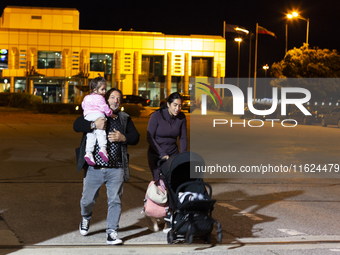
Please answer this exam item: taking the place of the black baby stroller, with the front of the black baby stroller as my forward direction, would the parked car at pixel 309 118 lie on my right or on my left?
on my left

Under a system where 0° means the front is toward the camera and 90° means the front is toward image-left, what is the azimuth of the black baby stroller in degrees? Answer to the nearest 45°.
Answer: approximately 315°

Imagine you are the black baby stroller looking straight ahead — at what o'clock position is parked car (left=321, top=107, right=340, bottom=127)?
The parked car is roughly at 8 o'clock from the black baby stroller.

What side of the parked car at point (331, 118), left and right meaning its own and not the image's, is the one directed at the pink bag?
left

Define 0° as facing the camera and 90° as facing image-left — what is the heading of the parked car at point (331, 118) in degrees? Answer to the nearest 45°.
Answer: approximately 90°

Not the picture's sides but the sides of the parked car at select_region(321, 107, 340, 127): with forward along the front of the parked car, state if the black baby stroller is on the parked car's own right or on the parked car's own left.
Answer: on the parked car's own left

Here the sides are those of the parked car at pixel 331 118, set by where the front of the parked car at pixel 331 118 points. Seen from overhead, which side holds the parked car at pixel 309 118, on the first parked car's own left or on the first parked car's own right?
on the first parked car's own right
